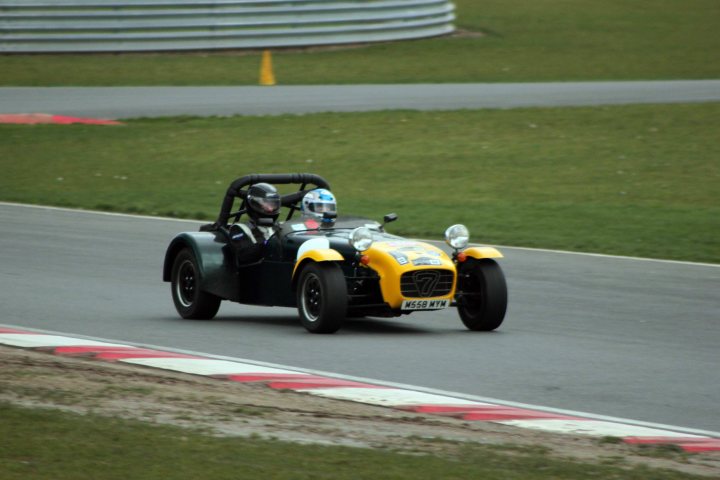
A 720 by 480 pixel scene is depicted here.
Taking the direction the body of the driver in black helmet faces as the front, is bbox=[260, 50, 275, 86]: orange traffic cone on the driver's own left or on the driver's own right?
on the driver's own left

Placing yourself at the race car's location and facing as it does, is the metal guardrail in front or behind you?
behind

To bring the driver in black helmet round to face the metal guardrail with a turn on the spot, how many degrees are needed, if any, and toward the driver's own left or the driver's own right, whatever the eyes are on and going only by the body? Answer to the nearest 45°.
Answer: approximately 135° to the driver's own left

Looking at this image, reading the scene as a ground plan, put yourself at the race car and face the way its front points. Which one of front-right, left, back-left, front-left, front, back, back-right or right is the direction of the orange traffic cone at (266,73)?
back-left

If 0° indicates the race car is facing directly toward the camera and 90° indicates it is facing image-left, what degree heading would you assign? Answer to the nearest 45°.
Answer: approximately 315°

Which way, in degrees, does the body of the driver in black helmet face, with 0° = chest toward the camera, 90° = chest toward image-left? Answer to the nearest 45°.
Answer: approximately 315°
